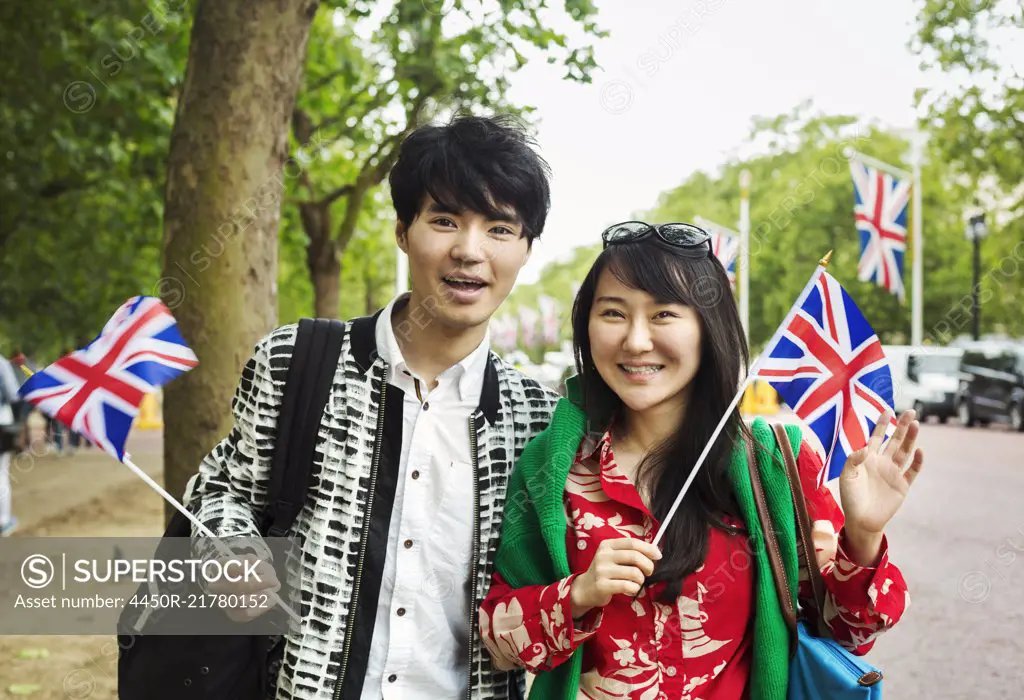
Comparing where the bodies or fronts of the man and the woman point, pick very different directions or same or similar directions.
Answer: same or similar directions

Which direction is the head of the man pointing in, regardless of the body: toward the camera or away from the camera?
toward the camera

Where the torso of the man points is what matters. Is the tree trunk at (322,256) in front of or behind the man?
behind

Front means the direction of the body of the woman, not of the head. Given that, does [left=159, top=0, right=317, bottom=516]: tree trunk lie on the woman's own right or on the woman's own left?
on the woman's own right

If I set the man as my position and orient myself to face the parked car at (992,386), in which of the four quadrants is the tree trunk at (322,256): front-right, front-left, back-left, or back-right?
front-left

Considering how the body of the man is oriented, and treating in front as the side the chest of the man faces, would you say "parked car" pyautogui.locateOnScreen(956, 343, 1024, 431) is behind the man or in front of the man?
behind

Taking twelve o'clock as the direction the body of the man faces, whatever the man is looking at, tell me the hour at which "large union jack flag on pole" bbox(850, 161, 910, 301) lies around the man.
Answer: The large union jack flag on pole is roughly at 7 o'clock from the man.

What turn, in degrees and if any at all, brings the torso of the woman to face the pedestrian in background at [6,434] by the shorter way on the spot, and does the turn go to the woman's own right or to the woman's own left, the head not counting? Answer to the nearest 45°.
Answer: approximately 135° to the woman's own right

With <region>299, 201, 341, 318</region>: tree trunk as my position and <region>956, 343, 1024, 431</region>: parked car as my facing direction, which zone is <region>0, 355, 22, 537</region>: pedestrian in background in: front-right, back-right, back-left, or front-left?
back-right

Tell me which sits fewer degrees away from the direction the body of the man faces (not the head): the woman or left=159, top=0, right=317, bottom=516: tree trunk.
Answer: the woman

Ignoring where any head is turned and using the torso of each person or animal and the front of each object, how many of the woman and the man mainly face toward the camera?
2

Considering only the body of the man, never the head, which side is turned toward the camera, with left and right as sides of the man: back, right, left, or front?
front

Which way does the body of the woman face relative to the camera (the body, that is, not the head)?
toward the camera

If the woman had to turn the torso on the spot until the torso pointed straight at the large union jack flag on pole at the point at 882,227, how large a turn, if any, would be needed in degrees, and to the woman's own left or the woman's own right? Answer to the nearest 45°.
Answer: approximately 180°

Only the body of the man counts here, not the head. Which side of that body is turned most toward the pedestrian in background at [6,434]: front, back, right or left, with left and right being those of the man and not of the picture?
back
